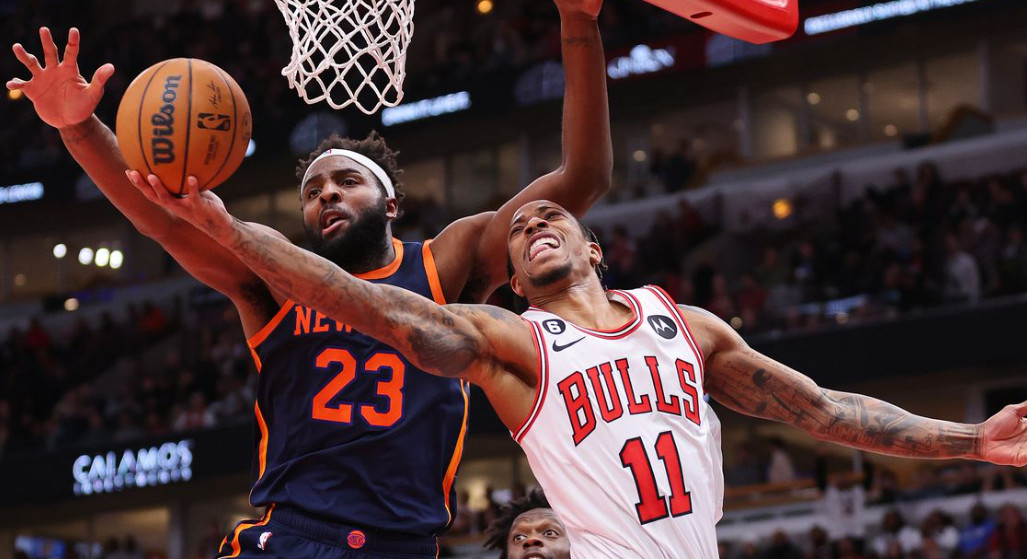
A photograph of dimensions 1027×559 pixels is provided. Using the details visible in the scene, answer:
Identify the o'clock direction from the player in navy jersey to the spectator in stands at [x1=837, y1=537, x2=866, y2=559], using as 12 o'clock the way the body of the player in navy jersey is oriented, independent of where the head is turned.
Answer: The spectator in stands is roughly at 7 o'clock from the player in navy jersey.

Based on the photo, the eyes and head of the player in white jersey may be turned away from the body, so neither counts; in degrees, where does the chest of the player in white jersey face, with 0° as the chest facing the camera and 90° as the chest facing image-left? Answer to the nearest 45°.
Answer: approximately 0°

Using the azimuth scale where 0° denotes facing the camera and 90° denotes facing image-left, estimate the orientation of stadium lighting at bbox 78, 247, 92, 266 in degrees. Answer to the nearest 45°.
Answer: approximately 0°

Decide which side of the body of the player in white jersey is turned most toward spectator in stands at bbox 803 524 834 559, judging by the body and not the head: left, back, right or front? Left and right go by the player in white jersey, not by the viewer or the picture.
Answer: back

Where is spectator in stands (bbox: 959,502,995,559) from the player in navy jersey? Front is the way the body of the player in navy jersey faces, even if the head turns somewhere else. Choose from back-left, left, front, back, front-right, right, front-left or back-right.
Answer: back-left

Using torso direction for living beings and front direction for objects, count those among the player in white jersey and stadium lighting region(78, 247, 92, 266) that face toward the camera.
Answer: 2

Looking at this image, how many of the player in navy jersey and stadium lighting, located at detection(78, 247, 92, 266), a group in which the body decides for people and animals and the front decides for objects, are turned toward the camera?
2
